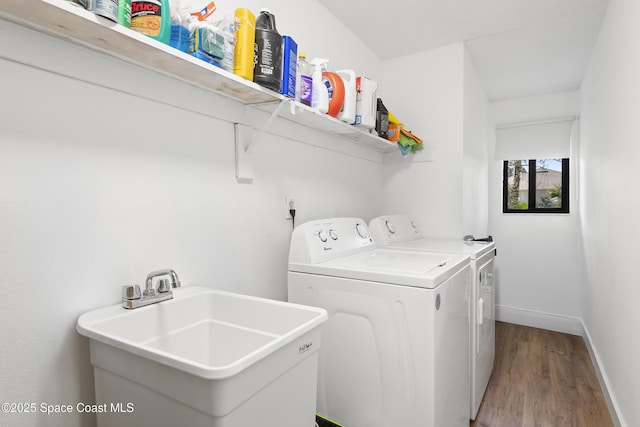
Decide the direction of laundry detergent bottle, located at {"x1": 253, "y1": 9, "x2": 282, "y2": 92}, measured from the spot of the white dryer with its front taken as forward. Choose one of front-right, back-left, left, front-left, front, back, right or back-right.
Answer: back-right

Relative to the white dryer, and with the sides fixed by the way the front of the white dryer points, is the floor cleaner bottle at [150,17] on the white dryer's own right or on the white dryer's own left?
on the white dryer's own right

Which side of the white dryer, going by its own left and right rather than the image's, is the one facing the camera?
right

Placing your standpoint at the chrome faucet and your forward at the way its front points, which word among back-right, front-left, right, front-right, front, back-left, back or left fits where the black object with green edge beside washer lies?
front-left

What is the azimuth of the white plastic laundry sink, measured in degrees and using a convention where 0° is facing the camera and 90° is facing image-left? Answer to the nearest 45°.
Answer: approximately 315°

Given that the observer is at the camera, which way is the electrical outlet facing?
facing the viewer and to the right of the viewer

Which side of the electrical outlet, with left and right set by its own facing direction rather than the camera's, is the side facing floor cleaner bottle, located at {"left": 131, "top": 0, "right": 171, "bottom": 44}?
right

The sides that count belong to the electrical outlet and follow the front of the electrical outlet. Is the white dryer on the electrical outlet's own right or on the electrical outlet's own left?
on the electrical outlet's own left

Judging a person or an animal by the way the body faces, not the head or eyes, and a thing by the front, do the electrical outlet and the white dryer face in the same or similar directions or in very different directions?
same or similar directions

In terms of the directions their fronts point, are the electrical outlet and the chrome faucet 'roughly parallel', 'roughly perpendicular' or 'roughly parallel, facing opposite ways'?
roughly parallel
